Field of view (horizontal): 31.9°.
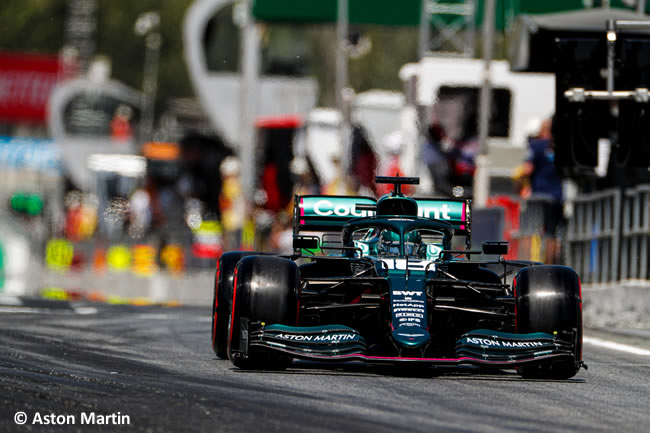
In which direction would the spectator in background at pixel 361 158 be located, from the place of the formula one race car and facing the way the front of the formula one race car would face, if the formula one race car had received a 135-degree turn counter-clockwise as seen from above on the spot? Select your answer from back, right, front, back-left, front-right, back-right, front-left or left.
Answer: front-left

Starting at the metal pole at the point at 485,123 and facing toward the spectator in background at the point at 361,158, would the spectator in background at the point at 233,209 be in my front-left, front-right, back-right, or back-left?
front-left

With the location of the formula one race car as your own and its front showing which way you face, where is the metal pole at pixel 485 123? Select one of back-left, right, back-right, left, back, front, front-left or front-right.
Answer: back

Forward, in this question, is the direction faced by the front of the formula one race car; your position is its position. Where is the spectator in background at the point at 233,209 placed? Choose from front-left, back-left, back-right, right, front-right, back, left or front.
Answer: back

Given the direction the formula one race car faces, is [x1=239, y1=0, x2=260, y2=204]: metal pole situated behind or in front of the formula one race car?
behind

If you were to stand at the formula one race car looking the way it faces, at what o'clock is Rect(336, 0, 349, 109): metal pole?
The metal pole is roughly at 6 o'clock from the formula one race car.

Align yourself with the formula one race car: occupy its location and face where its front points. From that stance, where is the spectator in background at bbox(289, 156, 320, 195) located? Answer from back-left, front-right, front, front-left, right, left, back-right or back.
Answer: back

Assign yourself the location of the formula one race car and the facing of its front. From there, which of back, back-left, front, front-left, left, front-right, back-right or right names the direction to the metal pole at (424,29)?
back

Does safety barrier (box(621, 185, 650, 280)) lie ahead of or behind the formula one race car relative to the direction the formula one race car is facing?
behind

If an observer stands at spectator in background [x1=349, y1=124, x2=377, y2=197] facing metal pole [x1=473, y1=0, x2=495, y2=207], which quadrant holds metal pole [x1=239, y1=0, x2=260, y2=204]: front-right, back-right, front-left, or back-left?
back-right

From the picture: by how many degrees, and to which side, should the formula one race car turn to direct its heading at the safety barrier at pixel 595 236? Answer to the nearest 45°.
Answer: approximately 180°

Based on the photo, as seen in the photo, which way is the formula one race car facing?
toward the camera

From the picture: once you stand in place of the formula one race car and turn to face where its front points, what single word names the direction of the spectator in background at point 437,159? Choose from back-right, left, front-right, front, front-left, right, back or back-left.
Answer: back

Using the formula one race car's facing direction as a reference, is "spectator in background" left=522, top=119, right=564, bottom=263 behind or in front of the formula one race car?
behind
